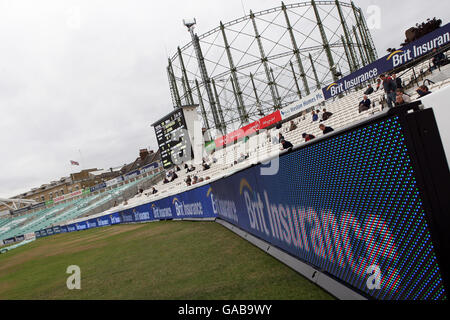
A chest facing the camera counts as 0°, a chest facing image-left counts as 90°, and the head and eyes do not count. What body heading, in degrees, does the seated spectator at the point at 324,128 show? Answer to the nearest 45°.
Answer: approximately 45°

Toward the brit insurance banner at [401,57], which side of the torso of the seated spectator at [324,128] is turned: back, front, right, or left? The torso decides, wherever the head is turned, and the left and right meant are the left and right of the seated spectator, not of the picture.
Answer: back

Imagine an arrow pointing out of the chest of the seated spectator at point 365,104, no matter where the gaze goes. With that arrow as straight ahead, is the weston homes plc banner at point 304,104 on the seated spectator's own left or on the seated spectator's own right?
on the seated spectator's own right

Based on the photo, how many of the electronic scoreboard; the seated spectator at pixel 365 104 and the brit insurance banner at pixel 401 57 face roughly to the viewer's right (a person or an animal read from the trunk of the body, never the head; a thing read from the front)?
0

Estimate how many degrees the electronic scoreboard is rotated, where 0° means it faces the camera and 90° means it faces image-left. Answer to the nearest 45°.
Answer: approximately 45°

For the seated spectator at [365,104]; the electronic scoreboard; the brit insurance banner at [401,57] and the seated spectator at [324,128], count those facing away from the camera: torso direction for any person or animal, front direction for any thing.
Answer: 0

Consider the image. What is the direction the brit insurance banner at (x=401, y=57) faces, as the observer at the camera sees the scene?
facing the viewer and to the left of the viewer

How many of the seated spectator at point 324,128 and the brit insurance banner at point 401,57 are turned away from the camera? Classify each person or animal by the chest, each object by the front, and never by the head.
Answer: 0

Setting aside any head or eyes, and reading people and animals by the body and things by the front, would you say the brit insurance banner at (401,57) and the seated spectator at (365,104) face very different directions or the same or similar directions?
same or similar directions
